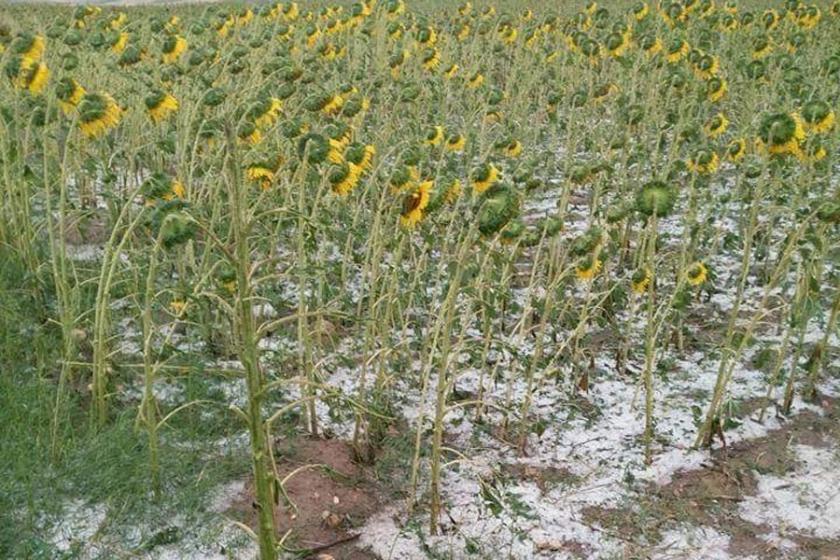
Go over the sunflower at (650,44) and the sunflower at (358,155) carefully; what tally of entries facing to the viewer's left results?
0

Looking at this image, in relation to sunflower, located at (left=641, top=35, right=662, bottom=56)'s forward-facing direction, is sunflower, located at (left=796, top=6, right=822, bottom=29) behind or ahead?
ahead

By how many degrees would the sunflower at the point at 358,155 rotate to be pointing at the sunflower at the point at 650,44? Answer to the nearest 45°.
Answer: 0° — it already faces it
